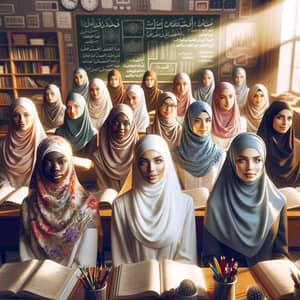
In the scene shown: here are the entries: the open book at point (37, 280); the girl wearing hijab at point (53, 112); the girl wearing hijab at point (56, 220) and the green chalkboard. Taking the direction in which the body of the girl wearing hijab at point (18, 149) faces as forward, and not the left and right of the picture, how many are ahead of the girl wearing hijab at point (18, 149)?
2

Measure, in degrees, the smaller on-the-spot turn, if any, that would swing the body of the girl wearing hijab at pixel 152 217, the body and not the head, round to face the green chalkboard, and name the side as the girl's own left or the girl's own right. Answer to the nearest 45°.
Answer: approximately 180°

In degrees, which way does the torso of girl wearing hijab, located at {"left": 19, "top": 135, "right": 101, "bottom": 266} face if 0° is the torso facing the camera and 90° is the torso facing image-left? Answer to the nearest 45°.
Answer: approximately 0°

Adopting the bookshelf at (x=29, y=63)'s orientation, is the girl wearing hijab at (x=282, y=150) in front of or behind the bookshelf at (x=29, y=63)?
in front

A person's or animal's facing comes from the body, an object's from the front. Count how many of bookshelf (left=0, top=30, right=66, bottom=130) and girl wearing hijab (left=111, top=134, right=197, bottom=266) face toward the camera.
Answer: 2

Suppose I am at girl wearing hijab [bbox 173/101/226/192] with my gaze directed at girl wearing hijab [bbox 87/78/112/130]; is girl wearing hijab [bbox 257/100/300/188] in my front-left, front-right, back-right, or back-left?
back-right
